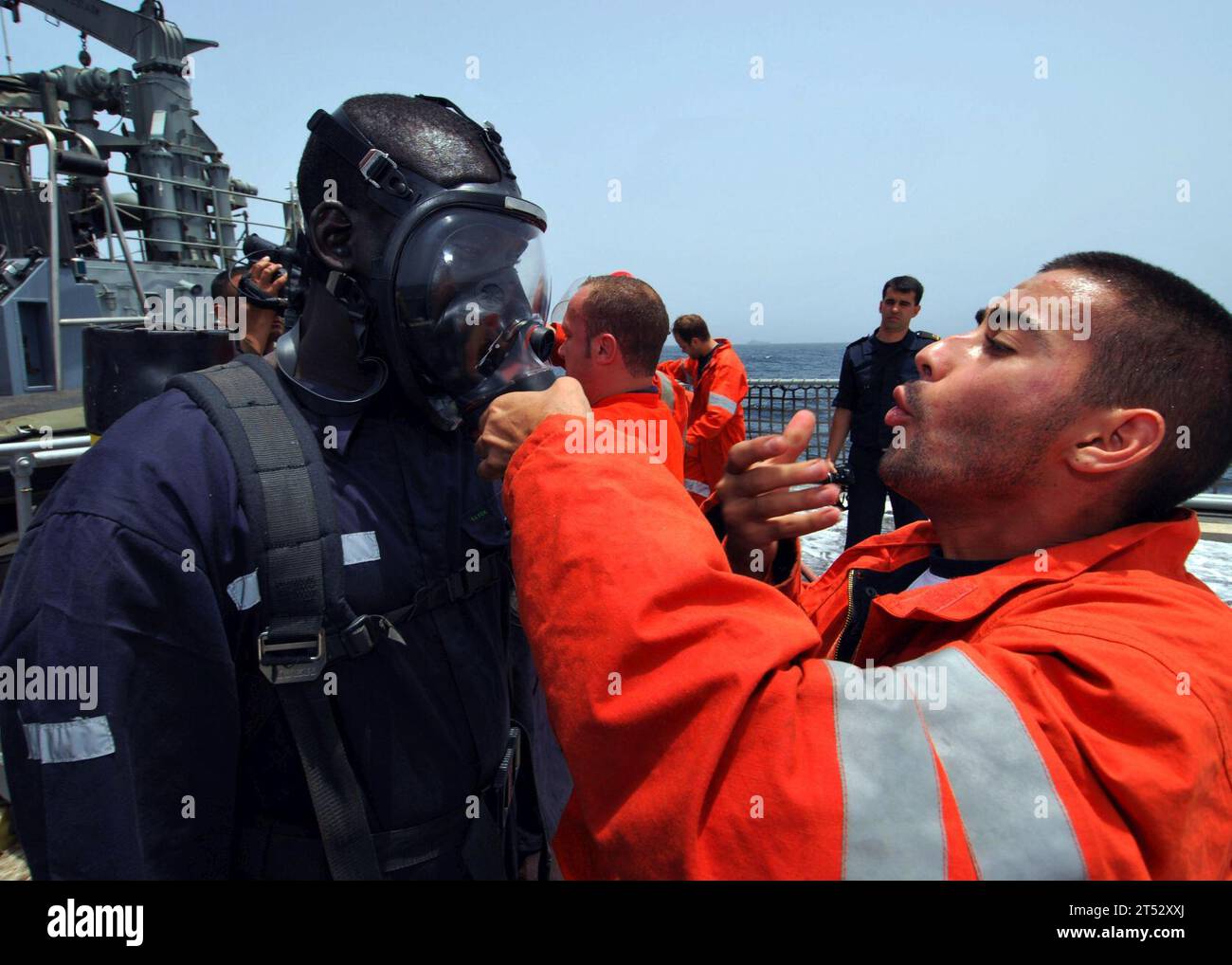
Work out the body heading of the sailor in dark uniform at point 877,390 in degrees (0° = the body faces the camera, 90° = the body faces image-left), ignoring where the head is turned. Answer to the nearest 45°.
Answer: approximately 0°

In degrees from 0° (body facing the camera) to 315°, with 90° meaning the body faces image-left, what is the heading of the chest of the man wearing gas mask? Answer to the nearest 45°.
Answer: approximately 315°

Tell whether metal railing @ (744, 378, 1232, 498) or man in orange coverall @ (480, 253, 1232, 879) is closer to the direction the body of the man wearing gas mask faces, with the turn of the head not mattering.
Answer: the man in orange coverall

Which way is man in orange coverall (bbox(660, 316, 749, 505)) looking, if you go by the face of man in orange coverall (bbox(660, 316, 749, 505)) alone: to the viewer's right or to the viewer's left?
to the viewer's left

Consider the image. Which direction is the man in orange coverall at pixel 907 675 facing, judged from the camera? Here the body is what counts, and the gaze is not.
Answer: to the viewer's left

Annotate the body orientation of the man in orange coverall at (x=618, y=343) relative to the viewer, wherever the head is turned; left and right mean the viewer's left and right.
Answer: facing away from the viewer and to the left of the viewer

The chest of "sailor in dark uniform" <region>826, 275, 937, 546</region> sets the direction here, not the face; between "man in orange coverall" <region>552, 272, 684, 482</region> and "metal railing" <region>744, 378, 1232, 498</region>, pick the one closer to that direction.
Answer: the man in orange coverall

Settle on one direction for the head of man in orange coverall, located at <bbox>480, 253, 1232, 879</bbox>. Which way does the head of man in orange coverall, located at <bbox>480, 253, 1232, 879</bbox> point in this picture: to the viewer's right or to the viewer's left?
to the viewer's left

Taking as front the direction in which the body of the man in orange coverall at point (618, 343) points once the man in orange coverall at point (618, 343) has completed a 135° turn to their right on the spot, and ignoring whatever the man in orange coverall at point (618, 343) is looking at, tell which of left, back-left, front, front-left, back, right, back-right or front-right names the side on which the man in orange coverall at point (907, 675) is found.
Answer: right

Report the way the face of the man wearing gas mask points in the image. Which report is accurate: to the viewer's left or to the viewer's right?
to the viewer's right

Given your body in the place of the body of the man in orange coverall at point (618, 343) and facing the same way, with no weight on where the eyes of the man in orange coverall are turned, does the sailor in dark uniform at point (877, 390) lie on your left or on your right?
on your right
